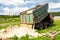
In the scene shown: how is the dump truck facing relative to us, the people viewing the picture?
facing away from the viewer and to the right of the viewer
